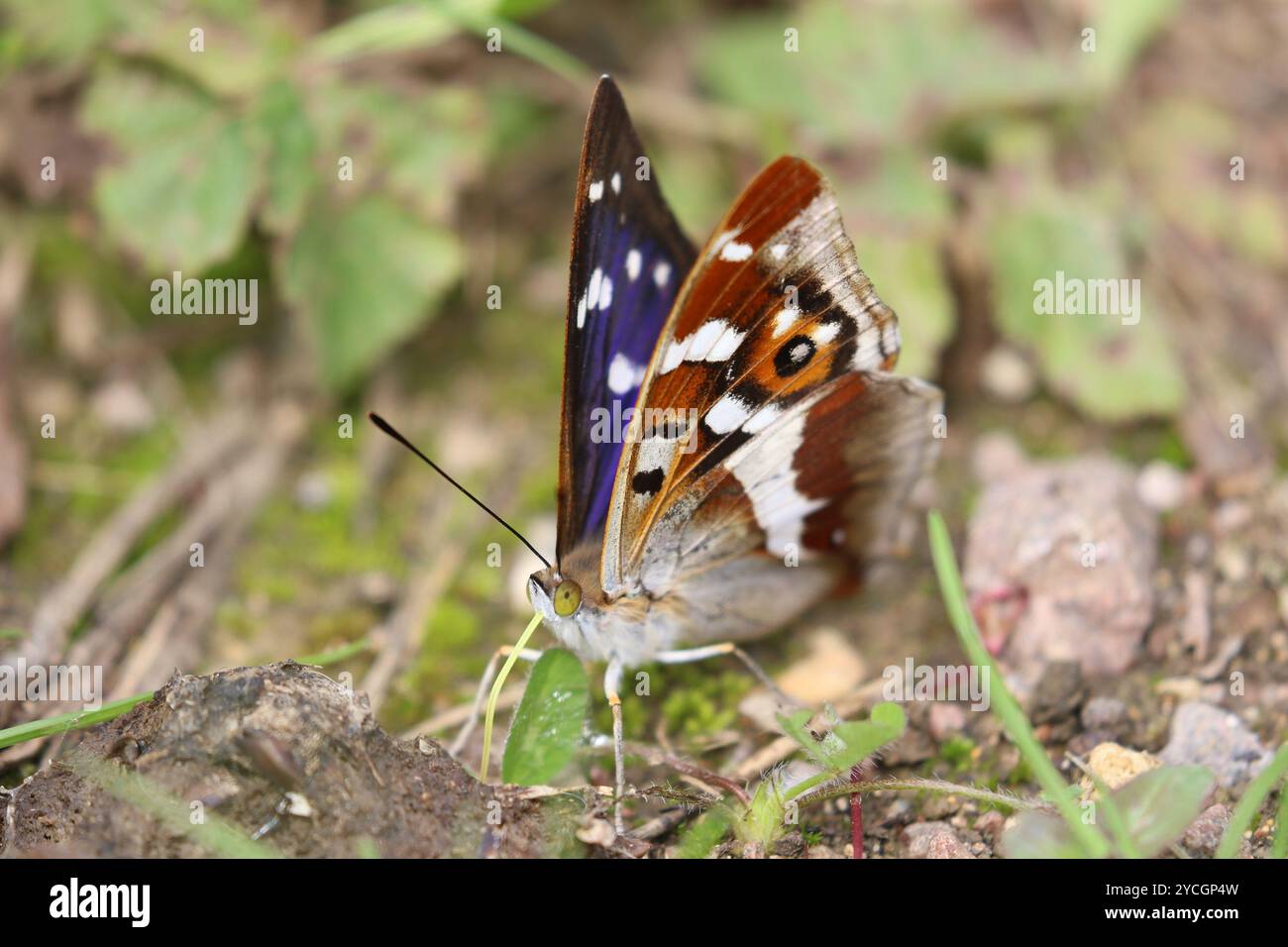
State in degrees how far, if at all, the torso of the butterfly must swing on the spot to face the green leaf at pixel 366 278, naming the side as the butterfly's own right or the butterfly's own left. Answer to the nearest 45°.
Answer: approximately 90° to the butterfly's own right

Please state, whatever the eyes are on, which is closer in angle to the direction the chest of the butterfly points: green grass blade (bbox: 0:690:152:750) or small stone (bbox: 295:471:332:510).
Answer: the green grass blade

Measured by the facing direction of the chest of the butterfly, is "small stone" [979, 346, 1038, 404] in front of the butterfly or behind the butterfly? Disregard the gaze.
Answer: behind

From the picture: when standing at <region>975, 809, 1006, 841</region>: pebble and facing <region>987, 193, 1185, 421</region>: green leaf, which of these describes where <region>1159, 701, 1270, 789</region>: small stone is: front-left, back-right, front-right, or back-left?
front-right

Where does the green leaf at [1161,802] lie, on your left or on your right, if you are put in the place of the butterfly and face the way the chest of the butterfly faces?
on your left

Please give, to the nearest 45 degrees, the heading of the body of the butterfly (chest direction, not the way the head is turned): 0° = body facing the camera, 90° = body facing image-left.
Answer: approximately 45°

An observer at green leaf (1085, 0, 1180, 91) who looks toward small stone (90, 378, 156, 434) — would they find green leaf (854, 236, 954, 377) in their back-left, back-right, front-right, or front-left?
front-left
